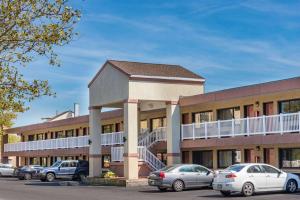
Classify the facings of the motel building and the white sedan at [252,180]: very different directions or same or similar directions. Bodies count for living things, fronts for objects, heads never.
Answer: very different directions

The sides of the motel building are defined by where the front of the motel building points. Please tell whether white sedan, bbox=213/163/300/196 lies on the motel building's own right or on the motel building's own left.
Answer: on the motel building's own left
